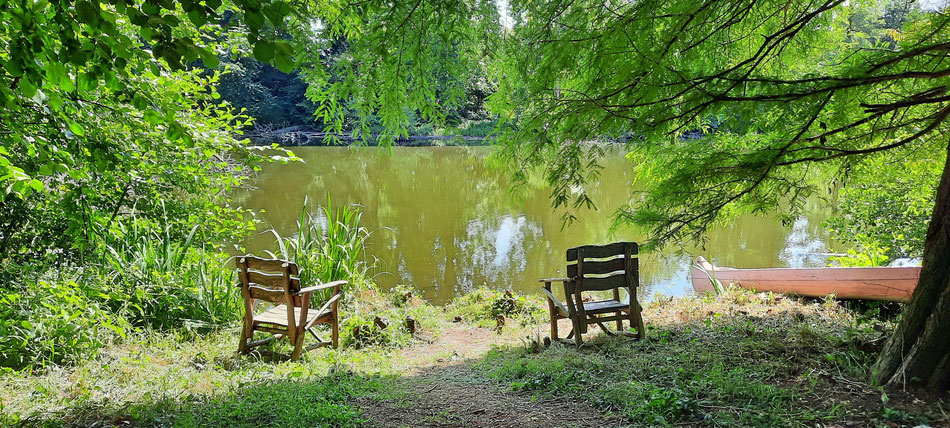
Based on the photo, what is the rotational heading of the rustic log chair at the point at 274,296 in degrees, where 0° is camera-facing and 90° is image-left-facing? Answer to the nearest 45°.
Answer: approximately 225°

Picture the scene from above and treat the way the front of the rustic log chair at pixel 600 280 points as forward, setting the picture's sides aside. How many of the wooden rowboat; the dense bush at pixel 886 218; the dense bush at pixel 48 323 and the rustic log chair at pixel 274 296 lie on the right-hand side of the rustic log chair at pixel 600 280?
2

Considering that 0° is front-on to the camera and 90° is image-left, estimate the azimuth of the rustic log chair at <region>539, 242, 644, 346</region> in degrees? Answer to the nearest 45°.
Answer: approximately 135°

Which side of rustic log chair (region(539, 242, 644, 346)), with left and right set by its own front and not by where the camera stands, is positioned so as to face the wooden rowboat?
right

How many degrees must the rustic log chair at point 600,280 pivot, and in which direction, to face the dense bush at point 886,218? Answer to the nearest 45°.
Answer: approximately 90° to its right
